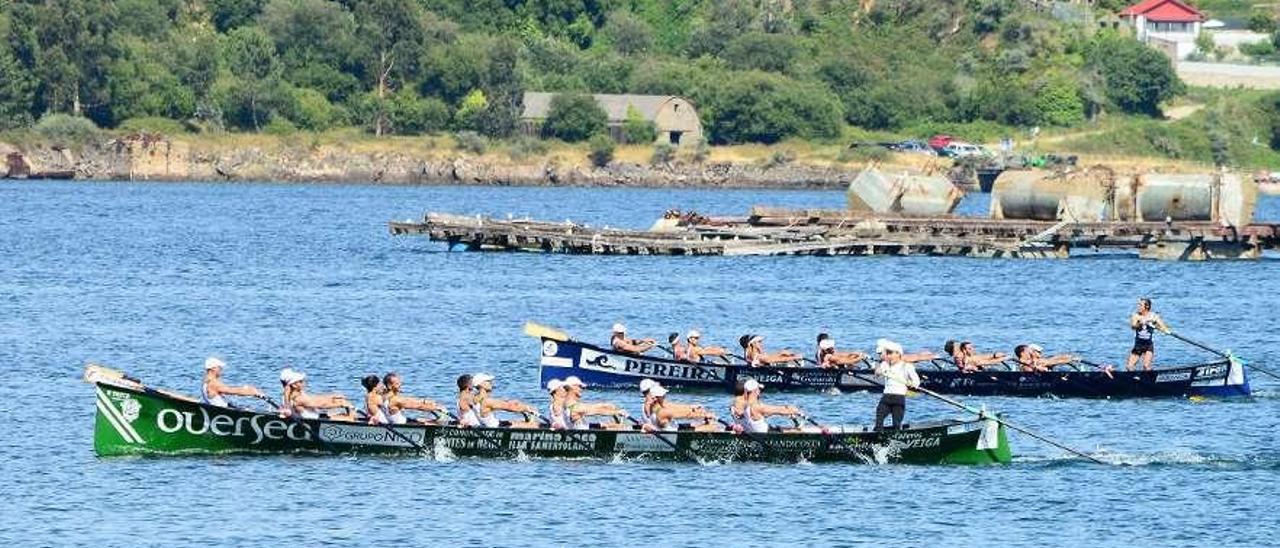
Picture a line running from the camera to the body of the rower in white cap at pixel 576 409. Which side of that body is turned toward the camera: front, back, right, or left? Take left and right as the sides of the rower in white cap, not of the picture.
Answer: right

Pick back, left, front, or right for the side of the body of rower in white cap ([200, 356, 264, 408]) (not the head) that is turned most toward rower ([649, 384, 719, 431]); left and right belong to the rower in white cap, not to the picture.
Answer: front

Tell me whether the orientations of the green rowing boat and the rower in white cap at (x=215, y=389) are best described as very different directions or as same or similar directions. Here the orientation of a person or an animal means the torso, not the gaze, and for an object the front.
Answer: very different directions

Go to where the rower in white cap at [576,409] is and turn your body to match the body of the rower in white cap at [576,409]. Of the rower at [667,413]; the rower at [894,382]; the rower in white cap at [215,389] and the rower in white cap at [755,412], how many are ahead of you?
3

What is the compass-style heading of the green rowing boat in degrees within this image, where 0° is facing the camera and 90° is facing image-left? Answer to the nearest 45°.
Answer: approximately 90°

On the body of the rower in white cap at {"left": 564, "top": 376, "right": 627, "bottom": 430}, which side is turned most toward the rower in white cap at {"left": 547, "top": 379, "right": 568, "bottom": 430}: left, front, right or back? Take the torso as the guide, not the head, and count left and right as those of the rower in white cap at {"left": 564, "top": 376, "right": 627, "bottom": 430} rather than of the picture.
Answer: back

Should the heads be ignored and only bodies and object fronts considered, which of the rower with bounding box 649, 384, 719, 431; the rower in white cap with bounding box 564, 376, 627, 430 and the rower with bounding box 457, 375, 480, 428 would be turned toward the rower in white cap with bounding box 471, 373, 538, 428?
the rower with bounding box 457, 375, 480, 428

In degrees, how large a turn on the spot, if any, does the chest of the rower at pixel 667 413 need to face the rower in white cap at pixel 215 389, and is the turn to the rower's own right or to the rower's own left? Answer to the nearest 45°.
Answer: approximately 180°

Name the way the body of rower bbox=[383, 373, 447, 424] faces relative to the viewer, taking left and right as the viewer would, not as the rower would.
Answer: facing to the right of the viewer

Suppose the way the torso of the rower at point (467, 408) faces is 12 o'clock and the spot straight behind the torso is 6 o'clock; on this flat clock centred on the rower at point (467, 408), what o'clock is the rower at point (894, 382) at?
the rower at point (894, 382) is roughly at 12 o'clock from the rower at point (467, 408).

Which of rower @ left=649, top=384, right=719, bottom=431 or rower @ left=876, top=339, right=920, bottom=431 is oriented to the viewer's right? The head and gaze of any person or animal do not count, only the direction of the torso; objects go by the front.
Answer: rower @ left=649, top=384, right=719, bottom=431

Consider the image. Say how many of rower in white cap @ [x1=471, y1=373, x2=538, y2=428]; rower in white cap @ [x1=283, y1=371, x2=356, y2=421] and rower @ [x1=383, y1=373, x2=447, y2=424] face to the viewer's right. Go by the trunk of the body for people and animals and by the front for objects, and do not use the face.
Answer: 3

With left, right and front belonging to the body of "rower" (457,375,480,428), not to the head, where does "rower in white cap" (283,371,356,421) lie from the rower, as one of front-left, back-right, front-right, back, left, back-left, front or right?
back

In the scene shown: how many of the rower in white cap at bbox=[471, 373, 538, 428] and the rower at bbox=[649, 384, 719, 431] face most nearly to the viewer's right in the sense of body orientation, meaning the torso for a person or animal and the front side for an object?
2

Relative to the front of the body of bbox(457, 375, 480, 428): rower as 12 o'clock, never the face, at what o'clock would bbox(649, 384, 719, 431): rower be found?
bbox(649, 384, 719, 431): rower is roughly at 12 o'clock from bbox(457, 375, 480, 428): rower.

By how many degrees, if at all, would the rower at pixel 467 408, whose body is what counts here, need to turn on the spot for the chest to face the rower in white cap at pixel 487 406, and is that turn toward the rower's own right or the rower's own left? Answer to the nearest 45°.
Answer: approximately 90° to the rower's own right

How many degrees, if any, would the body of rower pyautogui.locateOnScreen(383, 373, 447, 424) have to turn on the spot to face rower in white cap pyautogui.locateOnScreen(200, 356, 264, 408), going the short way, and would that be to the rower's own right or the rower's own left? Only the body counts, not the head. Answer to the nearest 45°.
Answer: approximately 180°

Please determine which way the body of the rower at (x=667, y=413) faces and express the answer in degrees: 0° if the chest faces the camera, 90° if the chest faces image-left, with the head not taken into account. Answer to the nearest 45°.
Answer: approximately 270°

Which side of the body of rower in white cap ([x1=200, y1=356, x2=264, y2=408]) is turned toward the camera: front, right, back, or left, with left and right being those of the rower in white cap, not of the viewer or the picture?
right
